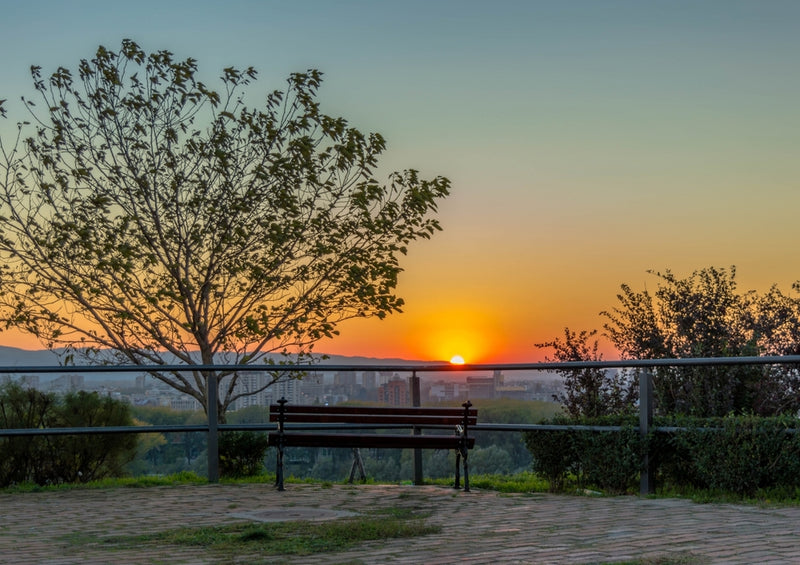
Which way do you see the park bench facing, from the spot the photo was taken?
facing away from the viewer

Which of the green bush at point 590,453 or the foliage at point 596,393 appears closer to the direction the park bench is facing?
the foliage

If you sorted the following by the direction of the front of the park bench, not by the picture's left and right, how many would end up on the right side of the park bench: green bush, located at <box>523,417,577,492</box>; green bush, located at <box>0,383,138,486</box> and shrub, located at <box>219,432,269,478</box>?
1

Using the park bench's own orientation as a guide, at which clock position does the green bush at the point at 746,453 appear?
The green bush is roughly at 4 o'clock from the park bench.

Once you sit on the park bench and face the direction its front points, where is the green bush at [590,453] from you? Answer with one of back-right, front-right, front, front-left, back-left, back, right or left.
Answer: right

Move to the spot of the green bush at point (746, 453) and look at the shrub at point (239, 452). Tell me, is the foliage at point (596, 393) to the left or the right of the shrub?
right

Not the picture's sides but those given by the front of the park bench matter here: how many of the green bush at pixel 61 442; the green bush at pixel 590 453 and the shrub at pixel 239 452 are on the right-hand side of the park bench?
1

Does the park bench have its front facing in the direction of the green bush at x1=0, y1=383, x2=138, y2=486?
no

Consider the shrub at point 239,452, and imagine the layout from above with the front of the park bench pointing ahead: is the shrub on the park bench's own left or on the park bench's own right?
on the park bench's own left

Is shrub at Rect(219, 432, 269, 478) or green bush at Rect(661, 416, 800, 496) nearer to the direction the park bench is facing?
the shrub

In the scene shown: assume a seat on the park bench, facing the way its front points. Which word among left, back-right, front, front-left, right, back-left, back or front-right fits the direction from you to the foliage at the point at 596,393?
front-right

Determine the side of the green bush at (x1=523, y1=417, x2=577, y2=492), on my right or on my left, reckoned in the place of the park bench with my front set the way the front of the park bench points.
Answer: on my right

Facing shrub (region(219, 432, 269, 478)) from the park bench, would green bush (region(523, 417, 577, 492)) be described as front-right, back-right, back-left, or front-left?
back-right
